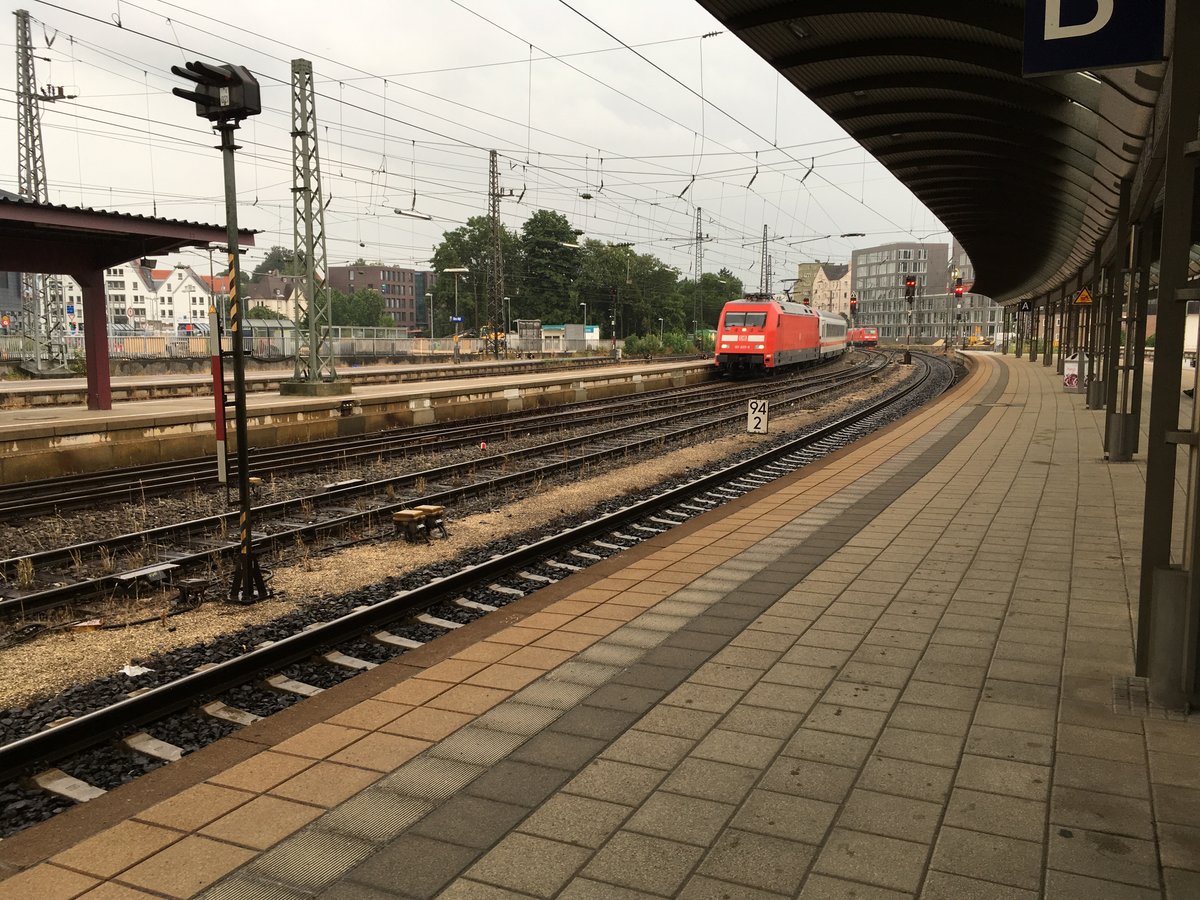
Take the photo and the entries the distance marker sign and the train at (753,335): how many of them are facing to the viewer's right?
0

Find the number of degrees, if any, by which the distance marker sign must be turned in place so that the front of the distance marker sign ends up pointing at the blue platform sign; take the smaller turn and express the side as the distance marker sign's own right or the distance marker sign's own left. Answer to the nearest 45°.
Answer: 0° — it already faces it

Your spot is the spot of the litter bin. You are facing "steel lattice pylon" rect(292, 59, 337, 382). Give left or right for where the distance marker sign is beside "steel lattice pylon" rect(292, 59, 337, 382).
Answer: left

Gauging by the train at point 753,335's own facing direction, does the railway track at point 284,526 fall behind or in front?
in front

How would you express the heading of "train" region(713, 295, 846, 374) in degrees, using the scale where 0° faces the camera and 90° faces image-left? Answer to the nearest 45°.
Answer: approximately 45°

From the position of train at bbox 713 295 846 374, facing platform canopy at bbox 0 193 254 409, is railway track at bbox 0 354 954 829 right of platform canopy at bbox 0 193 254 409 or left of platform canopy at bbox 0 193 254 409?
left

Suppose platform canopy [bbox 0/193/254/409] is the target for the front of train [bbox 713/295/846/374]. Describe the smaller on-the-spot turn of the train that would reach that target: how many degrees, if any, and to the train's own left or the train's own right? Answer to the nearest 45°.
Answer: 0° — it already faces it

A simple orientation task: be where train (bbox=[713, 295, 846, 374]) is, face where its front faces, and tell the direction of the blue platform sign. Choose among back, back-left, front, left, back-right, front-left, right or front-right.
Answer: front-left

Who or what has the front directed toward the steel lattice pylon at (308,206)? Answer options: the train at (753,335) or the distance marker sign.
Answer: the train

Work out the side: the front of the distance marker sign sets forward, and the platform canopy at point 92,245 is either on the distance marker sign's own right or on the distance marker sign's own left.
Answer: on the distance marker sign's own right

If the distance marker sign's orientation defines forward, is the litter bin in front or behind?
behind

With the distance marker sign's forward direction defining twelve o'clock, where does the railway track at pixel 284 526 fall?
The railway track is roughly at 1 o'clock from the distance marker sign.

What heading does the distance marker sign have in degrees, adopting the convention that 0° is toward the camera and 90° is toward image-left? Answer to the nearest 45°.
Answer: approximately 0°
